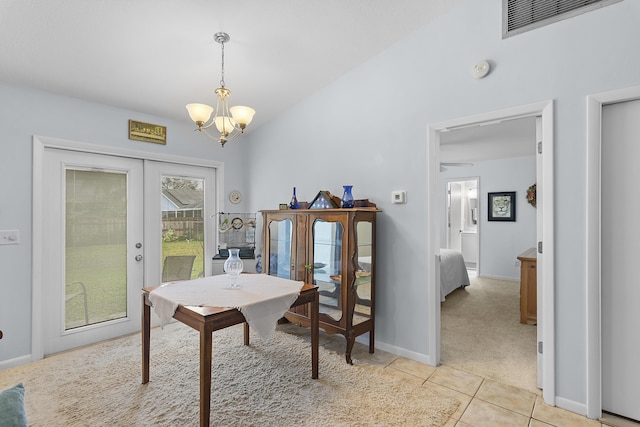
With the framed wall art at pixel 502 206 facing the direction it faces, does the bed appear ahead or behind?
ahead

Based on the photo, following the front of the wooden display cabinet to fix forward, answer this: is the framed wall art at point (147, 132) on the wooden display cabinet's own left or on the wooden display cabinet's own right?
on the wooden display cabinet's own right

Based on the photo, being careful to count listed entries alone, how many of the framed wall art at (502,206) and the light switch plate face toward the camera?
2

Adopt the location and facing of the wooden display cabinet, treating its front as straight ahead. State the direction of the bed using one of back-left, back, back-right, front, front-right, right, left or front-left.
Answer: back

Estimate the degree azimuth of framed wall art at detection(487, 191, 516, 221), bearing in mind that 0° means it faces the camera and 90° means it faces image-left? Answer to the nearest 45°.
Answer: approximately 0°

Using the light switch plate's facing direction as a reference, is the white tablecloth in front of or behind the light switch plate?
in front

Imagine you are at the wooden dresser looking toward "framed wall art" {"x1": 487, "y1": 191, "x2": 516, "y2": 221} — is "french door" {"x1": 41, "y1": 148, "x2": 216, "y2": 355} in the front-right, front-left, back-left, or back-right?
back-left

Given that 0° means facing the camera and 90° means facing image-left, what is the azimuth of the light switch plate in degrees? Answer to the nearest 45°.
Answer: approximately 0°

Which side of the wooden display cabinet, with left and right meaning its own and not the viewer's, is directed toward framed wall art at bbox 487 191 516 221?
back
